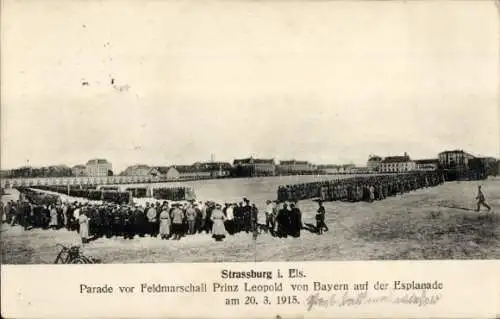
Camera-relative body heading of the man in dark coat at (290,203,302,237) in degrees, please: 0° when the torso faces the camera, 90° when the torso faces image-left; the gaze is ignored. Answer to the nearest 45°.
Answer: approximately 180°

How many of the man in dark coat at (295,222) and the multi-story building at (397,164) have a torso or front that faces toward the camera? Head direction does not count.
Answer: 1

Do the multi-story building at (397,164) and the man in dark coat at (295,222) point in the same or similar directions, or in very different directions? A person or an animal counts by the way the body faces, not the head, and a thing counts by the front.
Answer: very different directions

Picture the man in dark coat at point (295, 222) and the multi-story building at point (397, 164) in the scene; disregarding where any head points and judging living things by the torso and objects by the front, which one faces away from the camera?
the man in dark coat

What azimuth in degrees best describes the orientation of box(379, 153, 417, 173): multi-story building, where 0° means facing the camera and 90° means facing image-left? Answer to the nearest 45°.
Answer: approximately 0°
